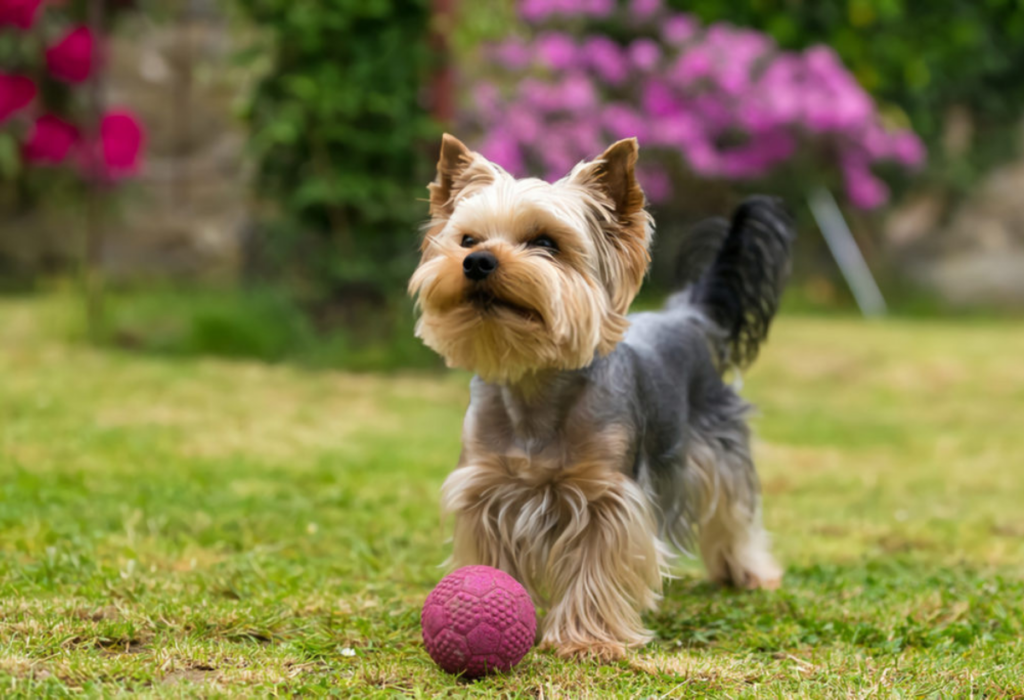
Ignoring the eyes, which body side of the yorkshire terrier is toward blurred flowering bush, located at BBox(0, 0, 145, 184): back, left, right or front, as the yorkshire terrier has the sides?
right

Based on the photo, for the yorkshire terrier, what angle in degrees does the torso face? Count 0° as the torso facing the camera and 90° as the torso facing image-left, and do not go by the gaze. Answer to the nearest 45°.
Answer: approximately 45°

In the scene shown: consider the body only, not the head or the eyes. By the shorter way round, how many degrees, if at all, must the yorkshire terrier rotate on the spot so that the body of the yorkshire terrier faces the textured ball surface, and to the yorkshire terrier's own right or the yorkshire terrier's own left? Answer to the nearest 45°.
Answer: approximately 45° to the yorkshire terrier's own left

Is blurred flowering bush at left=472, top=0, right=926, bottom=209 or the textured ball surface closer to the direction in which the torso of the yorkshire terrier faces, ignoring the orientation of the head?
the textured ball surface

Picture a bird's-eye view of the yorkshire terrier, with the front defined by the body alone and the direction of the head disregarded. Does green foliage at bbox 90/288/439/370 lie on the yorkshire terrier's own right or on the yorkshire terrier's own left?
on the yorkshire terrier's own right

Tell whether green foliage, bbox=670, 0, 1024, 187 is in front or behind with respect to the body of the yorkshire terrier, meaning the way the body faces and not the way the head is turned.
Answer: behind

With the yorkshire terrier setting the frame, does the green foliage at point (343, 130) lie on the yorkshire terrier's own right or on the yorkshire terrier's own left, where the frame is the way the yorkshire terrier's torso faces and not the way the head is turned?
on the yorkshire terrier's own right
